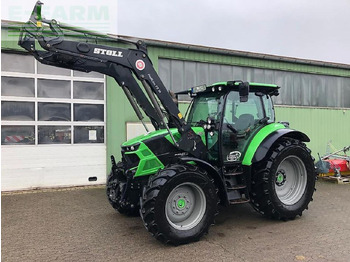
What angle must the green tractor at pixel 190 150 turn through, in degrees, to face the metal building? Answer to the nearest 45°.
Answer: approximately 90° to its right

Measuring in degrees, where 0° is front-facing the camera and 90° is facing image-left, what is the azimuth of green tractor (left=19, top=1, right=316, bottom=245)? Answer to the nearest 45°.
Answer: approximately 45°
